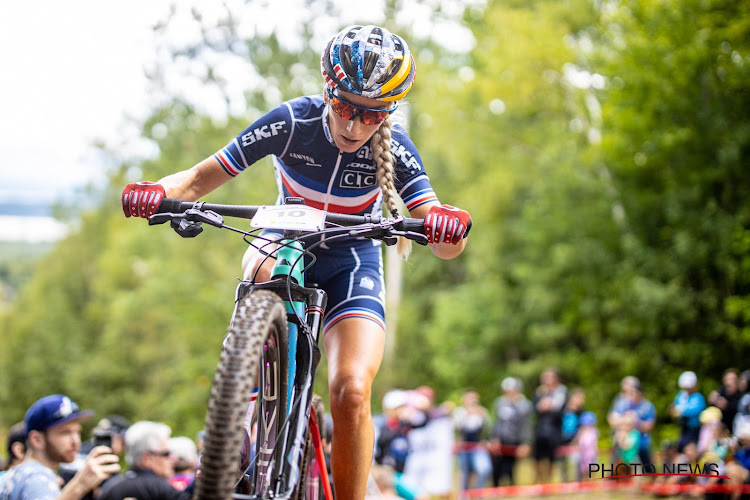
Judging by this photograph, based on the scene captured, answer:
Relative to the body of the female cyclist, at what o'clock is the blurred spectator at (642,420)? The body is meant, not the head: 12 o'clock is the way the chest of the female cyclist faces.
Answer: The blurred spectator is roughly at 7 o'clock from the female cyclist.

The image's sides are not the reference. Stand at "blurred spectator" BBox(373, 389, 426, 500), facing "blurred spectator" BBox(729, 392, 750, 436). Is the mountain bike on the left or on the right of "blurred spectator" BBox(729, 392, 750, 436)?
right

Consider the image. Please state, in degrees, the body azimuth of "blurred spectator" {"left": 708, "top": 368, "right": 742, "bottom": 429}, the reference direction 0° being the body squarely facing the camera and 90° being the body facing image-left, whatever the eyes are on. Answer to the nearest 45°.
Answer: approximately 45°

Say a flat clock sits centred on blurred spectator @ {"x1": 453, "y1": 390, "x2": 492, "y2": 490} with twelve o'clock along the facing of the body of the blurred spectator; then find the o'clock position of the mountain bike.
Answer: The mountain bike is roughly at 12 o'clock from the blurred spectator.

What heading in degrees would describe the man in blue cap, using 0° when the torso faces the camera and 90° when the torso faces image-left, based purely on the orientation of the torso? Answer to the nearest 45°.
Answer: approximately 270°
